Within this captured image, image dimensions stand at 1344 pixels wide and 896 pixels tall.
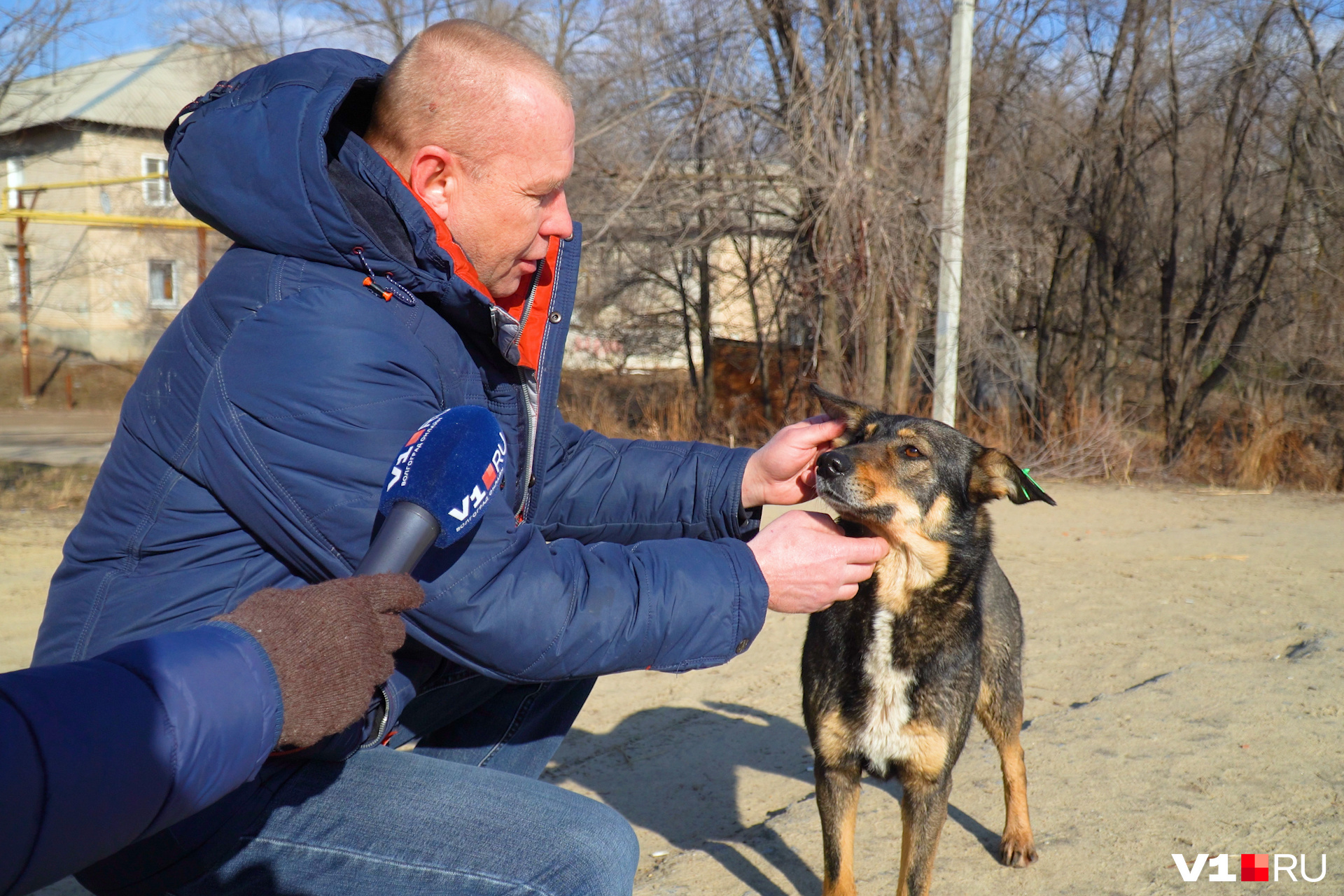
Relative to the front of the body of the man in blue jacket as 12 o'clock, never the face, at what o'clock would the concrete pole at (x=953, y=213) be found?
The concrete pole is roughly at 10 o'clock from the man in blue jacket.

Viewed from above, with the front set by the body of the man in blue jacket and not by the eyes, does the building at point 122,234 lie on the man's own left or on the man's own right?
on the man's own left

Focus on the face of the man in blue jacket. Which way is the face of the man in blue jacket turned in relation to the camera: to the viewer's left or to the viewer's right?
to the viewer's right

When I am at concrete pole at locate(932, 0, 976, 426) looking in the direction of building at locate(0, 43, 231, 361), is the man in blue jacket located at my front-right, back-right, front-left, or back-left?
back-left

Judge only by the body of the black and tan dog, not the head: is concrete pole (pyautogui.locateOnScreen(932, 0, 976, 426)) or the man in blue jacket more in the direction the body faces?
the man in blue jacket

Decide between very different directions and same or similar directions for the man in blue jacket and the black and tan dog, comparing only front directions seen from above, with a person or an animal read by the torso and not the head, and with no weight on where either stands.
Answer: very different directions

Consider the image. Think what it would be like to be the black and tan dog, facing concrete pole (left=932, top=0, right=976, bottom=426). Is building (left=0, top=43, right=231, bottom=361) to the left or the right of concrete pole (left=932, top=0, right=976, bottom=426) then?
left

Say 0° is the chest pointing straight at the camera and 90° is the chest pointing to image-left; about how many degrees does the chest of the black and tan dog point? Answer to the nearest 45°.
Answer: approximately 45°

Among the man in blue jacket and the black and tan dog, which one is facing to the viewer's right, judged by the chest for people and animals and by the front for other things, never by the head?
the man in blue jacket

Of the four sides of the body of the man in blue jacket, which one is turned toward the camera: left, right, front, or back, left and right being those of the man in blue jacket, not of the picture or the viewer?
right
